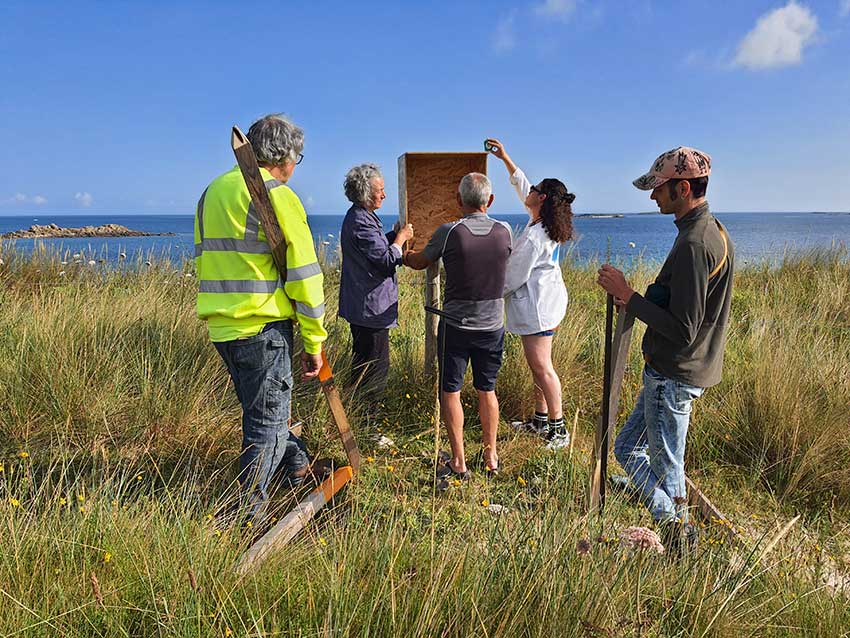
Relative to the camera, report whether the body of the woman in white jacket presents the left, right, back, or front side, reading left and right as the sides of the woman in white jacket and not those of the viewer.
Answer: left

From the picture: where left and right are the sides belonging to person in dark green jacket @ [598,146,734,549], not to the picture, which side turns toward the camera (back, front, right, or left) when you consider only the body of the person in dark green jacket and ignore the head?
left

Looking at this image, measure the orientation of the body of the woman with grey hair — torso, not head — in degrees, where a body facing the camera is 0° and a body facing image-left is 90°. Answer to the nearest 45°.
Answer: approximately 270°

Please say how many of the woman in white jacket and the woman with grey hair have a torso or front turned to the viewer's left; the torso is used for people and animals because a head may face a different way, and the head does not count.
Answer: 1

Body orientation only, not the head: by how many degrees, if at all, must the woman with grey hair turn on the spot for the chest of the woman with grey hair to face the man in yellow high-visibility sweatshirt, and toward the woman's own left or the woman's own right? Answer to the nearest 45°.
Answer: approximately 90° to the woman's own right

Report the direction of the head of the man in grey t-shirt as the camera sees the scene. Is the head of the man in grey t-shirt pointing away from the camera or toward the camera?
away from the camera

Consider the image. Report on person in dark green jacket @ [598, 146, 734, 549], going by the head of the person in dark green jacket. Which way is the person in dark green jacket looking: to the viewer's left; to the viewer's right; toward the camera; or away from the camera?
to the viewer's left

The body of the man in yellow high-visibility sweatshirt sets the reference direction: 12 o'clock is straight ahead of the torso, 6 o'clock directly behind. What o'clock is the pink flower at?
The pink flower is roughly at 3 o'clock from the man in yellow high-visibility sweatshirt.

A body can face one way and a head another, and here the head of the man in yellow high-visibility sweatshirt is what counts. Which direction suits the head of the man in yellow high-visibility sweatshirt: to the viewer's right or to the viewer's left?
to the viewer's right
